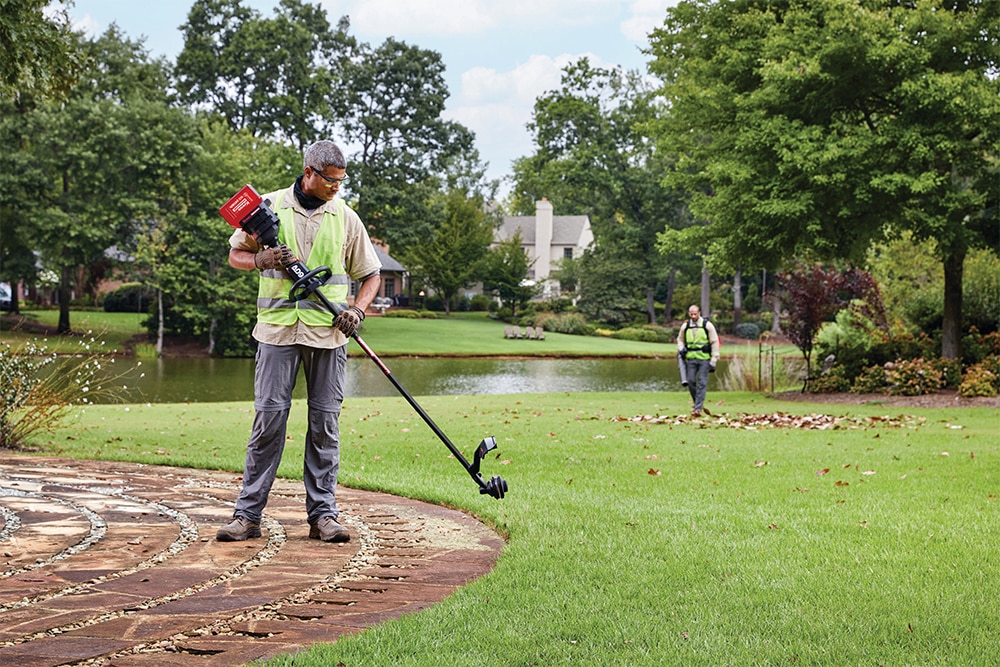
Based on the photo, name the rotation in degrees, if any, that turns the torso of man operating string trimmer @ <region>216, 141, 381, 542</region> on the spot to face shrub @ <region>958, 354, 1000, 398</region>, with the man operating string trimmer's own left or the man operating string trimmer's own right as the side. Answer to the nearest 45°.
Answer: approximately 135° to the man operating string trimmer's own left

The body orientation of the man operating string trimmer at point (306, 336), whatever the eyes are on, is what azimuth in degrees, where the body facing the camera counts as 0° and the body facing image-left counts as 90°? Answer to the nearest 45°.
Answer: approximately 0°

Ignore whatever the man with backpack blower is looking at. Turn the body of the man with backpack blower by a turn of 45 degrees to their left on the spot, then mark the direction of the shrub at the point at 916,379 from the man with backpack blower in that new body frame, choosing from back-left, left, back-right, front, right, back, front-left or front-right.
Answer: left

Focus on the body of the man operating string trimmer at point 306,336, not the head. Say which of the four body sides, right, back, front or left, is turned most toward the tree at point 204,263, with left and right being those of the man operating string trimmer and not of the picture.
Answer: back

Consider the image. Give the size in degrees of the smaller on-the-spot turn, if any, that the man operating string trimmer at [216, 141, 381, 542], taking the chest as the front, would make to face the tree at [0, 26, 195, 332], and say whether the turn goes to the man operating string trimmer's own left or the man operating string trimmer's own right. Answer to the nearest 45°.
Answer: approximately 180°

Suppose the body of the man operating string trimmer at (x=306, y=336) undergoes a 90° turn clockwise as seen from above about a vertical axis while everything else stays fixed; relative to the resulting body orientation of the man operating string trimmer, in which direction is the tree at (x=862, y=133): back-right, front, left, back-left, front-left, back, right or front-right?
back-right

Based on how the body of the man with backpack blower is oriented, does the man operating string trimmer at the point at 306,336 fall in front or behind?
in front

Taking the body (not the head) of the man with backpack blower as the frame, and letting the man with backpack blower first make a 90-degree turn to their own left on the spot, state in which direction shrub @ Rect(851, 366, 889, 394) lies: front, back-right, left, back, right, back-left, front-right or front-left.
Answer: front-left

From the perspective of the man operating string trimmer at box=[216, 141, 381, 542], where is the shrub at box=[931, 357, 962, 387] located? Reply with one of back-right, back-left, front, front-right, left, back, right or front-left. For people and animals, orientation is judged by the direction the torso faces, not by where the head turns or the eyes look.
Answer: back-left

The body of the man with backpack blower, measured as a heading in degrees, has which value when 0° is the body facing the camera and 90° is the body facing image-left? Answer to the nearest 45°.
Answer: approximately 0°

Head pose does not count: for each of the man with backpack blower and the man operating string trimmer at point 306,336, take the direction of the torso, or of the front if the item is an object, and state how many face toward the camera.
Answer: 2
